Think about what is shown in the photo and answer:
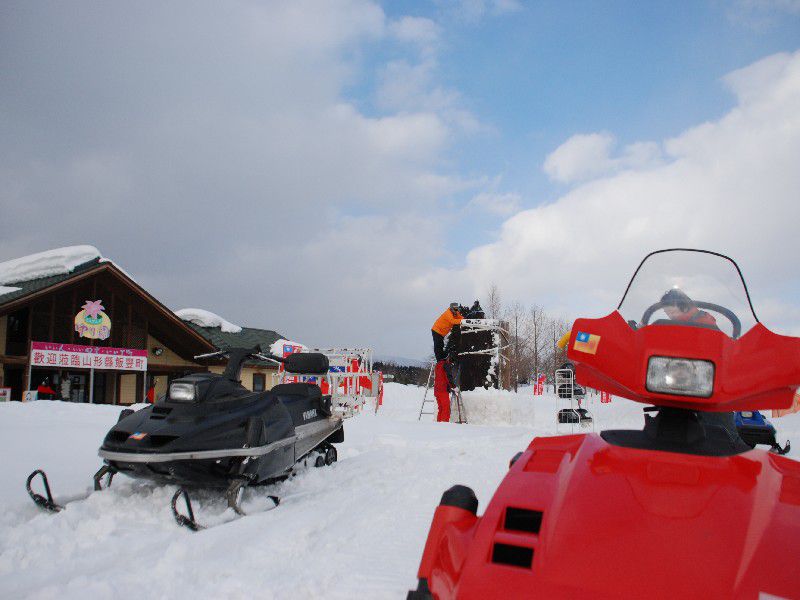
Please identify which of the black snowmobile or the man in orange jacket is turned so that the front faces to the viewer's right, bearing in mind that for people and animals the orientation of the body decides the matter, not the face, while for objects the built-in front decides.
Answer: the man in orange jacket

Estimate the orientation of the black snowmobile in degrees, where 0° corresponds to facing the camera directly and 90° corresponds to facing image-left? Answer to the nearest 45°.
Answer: approximately 45°

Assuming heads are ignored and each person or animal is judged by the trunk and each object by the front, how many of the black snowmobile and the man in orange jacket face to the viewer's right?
1

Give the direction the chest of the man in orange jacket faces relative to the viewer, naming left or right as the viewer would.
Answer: facing to the right of the viewer

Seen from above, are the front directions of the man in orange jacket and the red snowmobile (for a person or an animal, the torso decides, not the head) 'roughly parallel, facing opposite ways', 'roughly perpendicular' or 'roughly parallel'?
roughly perpendicular

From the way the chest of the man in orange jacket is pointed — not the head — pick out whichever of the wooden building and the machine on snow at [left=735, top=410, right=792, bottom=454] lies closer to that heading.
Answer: the machine on snow

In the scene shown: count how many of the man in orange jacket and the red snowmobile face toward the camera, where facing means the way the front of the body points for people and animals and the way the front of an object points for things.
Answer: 1

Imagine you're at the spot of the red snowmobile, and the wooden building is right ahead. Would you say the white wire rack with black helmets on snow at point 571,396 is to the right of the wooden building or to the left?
right
